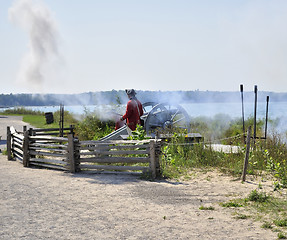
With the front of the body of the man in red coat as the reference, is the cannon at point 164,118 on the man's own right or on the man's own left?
on the man's own right

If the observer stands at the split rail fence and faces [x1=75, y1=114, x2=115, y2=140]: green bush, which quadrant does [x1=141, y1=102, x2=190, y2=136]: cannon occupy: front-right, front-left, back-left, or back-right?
front-right

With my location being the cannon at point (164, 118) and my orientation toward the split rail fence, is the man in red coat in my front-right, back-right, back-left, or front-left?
front-right
